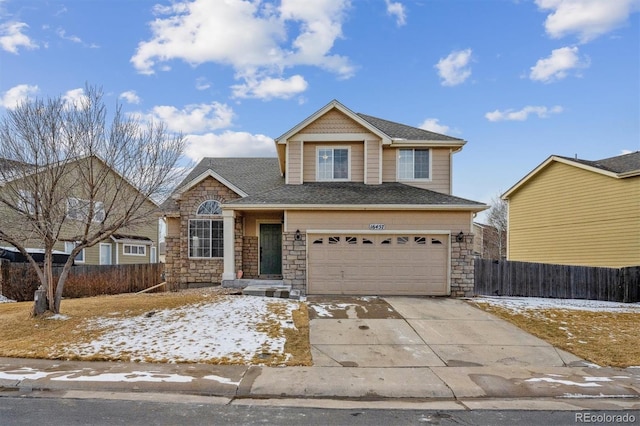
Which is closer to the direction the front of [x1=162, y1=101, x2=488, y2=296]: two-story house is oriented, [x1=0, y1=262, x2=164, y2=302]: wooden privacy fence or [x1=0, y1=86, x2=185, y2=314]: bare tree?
the bare tree

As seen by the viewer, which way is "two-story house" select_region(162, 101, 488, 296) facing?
toward the camera

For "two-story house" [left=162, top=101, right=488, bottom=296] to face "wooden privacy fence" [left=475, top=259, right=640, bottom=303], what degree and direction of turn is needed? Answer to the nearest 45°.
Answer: approximately 90° to its left

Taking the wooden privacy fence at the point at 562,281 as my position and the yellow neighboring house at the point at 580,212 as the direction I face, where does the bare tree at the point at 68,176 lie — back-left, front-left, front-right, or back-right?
back-left

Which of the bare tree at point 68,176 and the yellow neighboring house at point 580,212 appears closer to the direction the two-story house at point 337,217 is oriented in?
the bare tree
